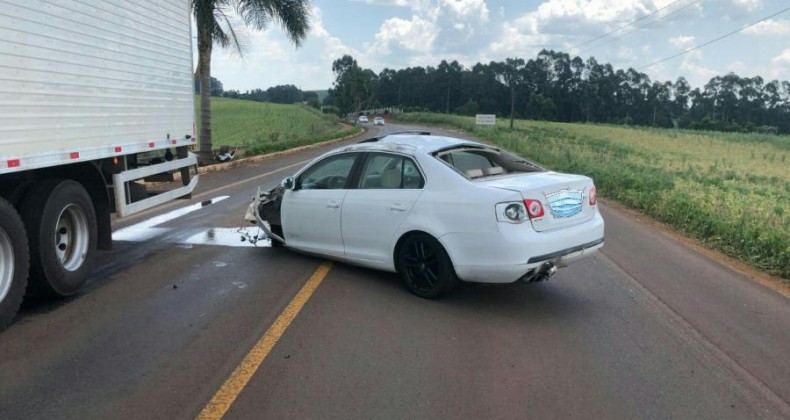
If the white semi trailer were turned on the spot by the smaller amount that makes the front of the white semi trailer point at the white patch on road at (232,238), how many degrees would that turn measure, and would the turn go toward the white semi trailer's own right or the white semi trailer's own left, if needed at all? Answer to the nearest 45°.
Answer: approximately 180°

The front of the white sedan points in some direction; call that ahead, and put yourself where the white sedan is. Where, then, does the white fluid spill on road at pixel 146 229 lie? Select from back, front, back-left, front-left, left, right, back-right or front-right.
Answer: front

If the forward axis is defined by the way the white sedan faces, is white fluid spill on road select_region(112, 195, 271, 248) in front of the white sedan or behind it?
in front

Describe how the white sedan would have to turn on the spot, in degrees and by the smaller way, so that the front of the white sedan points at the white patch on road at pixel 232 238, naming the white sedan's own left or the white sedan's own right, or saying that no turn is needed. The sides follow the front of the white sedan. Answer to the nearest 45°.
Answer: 0° — it already faces it

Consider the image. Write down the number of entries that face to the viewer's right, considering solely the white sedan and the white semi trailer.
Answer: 0

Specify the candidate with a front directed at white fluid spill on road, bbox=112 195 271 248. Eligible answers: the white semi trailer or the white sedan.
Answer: the white sedan

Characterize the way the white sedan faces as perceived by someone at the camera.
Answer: facing away from the viewer and to the left of the viewer
